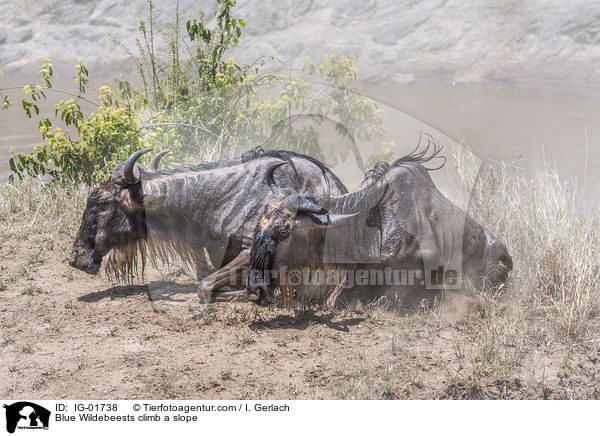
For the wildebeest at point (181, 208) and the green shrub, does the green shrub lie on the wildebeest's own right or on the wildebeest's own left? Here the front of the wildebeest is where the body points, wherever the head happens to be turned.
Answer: on the wildebeest's own right

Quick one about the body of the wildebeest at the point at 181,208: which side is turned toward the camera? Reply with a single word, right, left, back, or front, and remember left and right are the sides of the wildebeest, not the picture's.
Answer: left

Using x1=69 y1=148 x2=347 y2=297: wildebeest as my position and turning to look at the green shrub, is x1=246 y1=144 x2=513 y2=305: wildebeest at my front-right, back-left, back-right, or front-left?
back-right

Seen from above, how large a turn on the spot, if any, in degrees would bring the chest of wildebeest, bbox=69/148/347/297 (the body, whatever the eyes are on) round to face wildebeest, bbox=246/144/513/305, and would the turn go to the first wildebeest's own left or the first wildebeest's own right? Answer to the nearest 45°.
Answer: approximately 135° to the first wildebeest's own left
